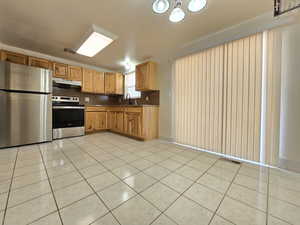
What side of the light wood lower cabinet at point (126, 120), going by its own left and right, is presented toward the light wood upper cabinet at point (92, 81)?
right

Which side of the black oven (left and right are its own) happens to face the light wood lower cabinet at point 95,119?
left

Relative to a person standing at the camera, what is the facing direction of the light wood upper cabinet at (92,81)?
facing the viewer and to the right of the viewer

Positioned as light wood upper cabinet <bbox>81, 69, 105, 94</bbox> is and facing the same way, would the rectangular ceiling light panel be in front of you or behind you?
in front

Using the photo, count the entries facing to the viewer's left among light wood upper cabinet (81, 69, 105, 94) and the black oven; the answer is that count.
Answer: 0

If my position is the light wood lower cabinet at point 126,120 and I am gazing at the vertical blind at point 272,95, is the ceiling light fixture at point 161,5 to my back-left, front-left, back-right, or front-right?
front-right

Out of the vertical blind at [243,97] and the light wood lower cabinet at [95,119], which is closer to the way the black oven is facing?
the vertical blind

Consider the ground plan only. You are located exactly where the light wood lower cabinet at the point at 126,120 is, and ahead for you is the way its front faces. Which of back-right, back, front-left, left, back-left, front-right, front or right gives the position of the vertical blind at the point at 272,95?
left

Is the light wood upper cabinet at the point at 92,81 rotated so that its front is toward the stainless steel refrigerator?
no

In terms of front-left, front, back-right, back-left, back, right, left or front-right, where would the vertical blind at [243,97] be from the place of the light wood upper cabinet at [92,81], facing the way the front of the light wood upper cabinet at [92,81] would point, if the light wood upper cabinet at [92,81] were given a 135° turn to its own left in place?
back-right

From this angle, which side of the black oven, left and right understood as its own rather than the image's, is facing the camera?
front

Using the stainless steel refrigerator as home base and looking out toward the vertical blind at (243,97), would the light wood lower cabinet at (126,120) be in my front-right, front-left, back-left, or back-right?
front-left
